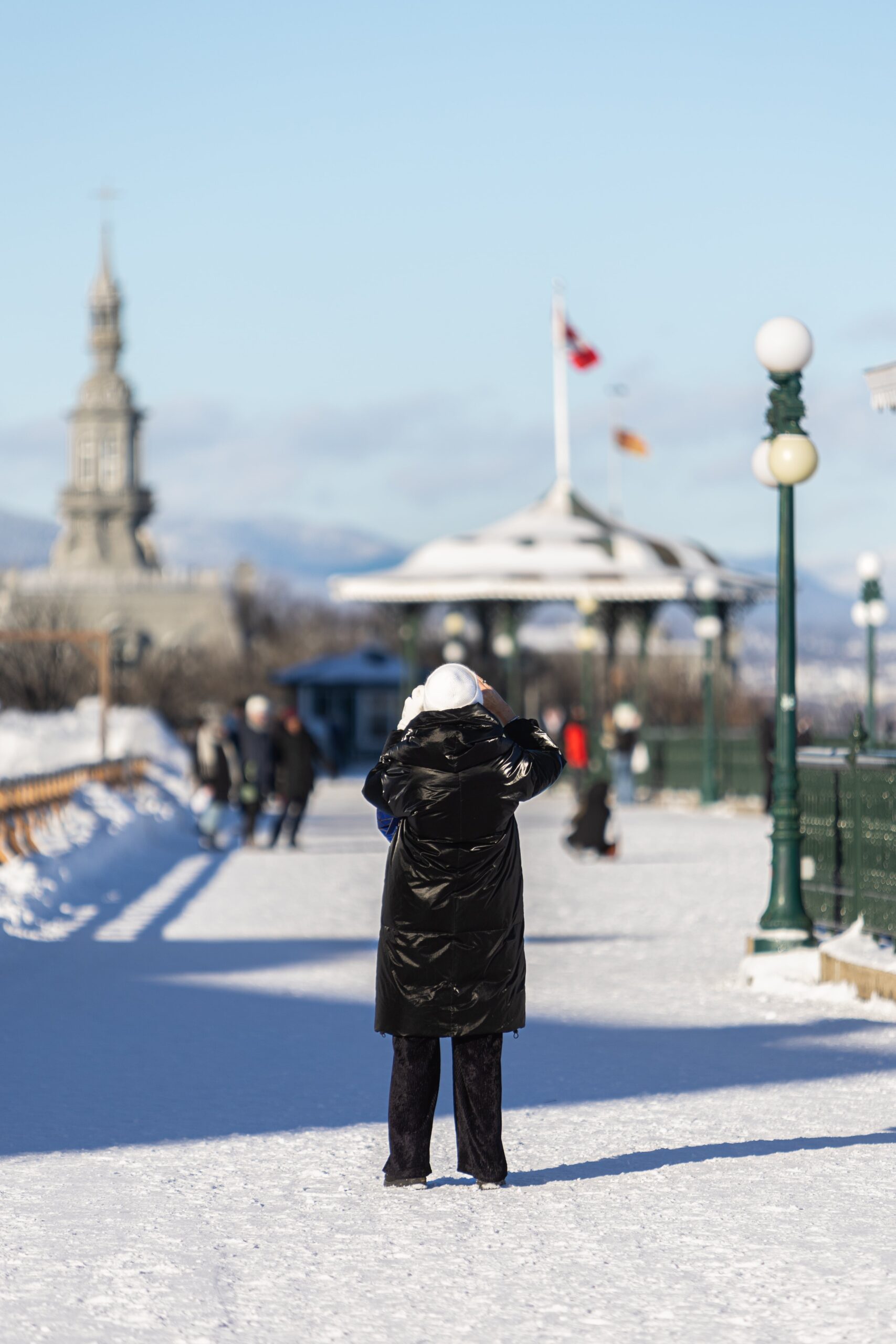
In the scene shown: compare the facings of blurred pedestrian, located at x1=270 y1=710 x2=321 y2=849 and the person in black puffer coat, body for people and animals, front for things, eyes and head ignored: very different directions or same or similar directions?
very different directions

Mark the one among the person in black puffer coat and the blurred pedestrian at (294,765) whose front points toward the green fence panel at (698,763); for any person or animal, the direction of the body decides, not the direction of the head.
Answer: the person in black puffer coat

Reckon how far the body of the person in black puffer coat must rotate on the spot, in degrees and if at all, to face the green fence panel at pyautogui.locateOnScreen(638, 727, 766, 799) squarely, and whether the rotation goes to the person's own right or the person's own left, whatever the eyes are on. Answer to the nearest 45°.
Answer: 0° — they already face it

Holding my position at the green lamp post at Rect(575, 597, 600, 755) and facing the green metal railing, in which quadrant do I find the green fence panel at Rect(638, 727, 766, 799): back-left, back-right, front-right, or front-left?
front-left

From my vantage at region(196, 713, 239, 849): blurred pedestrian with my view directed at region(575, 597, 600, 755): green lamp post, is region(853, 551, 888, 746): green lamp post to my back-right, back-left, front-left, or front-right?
front-right

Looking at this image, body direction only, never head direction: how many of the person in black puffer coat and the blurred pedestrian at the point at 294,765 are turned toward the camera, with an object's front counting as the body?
1

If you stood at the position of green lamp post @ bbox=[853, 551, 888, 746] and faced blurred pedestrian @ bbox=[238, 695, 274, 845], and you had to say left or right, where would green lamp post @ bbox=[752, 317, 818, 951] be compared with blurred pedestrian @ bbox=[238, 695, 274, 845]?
left

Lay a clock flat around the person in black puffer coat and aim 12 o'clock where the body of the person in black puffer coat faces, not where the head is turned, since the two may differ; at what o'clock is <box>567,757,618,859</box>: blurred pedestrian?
The blurred pedestrian is roughly at 12 o'clock from the person in black puffer coat.

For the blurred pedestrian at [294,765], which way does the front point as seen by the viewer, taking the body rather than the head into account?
toward the camera

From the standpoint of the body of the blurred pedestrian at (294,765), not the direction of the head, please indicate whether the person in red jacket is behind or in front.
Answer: behind

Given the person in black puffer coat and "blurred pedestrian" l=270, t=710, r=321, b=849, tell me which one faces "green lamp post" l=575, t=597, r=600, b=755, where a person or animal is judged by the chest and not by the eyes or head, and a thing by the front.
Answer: the person in black puffer coat

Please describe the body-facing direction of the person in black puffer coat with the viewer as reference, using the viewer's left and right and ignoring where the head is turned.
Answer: facing away from the viewer

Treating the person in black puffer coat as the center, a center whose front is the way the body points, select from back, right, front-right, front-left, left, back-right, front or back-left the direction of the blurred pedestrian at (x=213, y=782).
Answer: front
